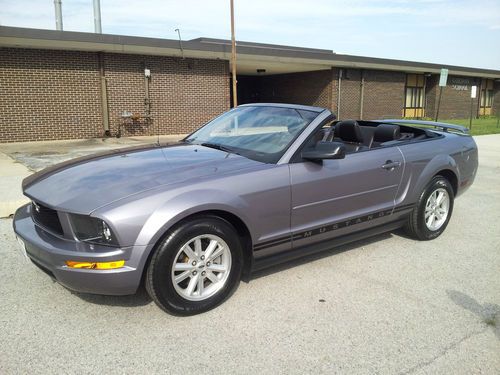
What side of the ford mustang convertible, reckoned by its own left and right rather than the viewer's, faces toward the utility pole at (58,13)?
right

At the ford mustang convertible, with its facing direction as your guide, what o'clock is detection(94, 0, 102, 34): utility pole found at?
The utility pole is roughly at 4 o'clock from the ford mustang convertible.

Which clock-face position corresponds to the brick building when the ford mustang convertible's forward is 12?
The brick building is roughly at 4 o'clock from the ford mustang convertible.

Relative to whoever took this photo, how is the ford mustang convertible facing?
facing the viewer and to the left of the viewer

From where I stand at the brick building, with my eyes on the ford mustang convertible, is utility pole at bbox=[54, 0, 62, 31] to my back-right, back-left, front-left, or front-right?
back-right
